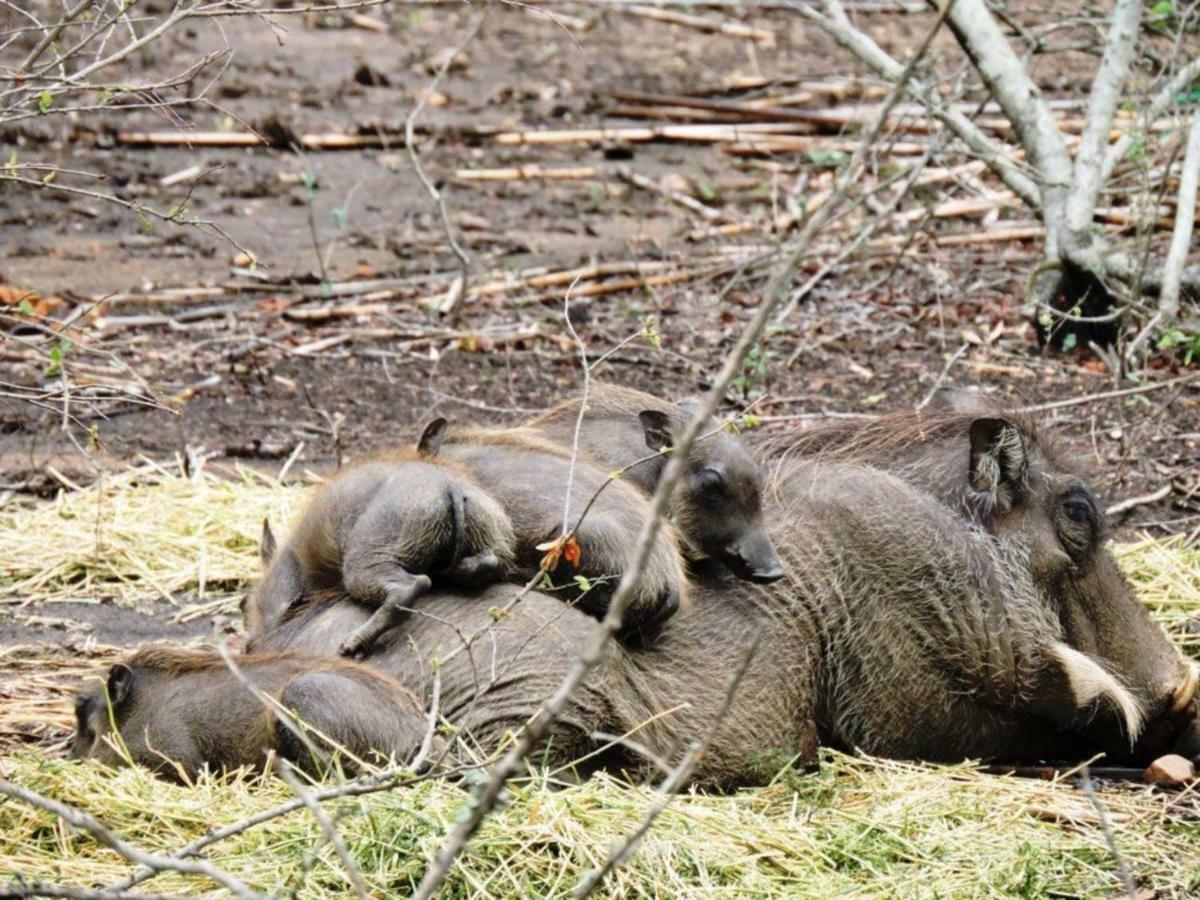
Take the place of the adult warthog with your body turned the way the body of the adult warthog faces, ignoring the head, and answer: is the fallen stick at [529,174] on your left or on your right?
on your left

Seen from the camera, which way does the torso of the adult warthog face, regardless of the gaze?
to the viewer's right

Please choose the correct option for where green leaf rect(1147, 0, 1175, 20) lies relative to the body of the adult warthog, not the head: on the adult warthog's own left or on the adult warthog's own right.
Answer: on the adult warthog's own left

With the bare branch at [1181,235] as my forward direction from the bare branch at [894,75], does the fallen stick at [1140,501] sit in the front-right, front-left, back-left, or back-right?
front-right

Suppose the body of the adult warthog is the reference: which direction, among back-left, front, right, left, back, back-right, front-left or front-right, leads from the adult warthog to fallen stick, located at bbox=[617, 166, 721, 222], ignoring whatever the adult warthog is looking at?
left

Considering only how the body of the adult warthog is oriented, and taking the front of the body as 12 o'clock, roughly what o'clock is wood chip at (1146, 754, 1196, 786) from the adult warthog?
The wood chip is roughly at 12 o'clock from the adult warthog.

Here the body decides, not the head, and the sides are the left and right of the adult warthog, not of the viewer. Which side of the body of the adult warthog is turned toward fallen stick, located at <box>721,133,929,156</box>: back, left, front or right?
left

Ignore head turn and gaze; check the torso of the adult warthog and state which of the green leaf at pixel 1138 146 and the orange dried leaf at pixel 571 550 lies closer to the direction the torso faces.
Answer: the green leaf

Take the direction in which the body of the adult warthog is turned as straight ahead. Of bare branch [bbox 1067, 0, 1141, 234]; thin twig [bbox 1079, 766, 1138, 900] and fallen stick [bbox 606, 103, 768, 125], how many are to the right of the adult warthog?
1

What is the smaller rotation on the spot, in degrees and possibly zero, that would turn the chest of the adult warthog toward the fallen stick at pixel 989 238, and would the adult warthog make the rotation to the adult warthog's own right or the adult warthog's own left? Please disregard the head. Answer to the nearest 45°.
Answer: approximately 90° to the adult warthog's own left

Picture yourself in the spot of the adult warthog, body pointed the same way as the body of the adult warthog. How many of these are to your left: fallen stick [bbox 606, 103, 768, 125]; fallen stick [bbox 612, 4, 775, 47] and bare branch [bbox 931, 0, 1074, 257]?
3

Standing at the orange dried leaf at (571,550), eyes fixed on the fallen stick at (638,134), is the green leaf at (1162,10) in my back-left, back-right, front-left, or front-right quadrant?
front-right

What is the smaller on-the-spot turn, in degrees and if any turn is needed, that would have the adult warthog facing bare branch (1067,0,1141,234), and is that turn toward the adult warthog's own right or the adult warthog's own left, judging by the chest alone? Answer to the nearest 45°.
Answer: approximately 90° to the adult warthog's own left

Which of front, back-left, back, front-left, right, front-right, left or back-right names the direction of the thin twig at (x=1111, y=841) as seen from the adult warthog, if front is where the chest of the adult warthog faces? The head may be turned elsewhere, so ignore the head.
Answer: right
